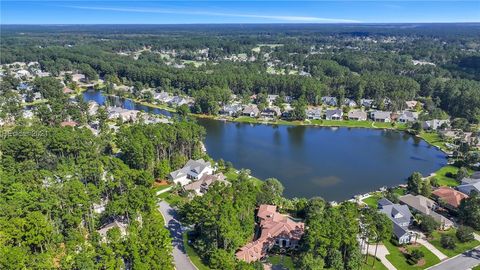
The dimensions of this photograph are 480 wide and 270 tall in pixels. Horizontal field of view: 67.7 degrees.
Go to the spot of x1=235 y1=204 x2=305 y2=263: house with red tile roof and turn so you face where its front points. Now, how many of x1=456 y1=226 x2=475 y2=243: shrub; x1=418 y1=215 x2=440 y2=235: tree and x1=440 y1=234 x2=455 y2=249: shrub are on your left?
3

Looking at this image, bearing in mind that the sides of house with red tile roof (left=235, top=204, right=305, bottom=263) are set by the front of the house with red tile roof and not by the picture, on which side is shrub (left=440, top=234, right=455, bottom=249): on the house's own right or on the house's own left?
on the house's own left

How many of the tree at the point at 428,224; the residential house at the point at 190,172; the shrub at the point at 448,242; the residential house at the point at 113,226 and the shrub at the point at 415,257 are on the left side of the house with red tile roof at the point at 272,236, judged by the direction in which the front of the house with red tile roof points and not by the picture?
3

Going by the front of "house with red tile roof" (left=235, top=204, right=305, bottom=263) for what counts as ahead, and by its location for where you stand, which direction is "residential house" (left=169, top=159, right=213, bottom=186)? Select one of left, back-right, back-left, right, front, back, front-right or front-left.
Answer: back-right

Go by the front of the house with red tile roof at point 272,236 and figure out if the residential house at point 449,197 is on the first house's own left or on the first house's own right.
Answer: on the first house's own left

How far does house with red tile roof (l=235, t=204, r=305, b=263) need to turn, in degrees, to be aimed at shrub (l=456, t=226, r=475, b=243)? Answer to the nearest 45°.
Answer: approximately 90° to its left

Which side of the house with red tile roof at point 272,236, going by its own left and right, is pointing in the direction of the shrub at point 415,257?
left

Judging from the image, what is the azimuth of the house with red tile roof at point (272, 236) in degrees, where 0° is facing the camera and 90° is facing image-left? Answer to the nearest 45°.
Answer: approximately 0°

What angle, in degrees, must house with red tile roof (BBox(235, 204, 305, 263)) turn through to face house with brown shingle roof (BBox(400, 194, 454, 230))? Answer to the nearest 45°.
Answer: approximately 135° to its left

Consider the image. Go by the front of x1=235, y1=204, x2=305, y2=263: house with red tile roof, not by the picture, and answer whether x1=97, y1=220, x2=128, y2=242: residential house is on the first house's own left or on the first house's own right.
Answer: on the first house's own right
